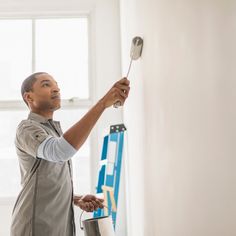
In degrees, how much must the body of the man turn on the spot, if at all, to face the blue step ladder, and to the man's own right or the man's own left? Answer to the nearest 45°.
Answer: approximately 90° to the man's own left

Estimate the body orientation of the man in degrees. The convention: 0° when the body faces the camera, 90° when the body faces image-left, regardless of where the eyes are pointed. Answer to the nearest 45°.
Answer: approximately 270°

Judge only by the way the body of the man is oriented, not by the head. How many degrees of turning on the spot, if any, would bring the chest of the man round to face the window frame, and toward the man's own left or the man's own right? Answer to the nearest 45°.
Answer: approximately 90° to the man's own left

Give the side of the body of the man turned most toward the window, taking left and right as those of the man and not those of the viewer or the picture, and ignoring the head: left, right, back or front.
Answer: left
